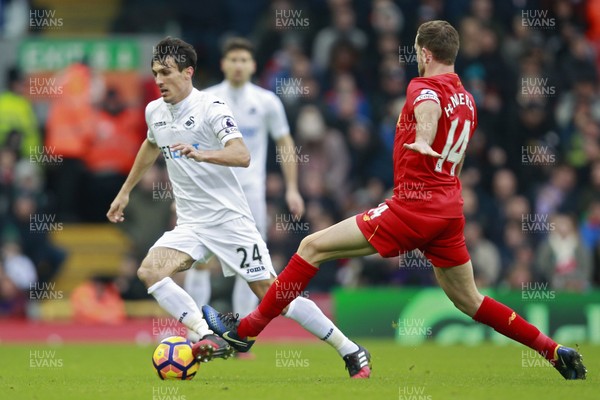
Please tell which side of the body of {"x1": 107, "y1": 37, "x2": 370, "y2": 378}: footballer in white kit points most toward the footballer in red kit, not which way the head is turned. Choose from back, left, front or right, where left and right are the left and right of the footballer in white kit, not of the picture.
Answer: left

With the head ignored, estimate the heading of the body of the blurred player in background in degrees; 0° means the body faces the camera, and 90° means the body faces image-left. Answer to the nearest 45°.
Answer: approximately 0°

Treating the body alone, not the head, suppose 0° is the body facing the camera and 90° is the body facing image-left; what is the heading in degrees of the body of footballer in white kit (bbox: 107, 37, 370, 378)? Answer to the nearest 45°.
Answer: approximately 45°

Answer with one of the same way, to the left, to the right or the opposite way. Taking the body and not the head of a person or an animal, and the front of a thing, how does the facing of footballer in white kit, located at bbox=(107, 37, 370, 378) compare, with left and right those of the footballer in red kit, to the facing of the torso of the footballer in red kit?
to the left

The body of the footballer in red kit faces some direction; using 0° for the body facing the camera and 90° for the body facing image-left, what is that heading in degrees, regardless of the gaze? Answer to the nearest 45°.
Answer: approximately 135°

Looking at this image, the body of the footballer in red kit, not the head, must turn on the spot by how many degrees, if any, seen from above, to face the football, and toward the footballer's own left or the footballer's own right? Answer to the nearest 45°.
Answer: approximately 45° to the footballer's own left
